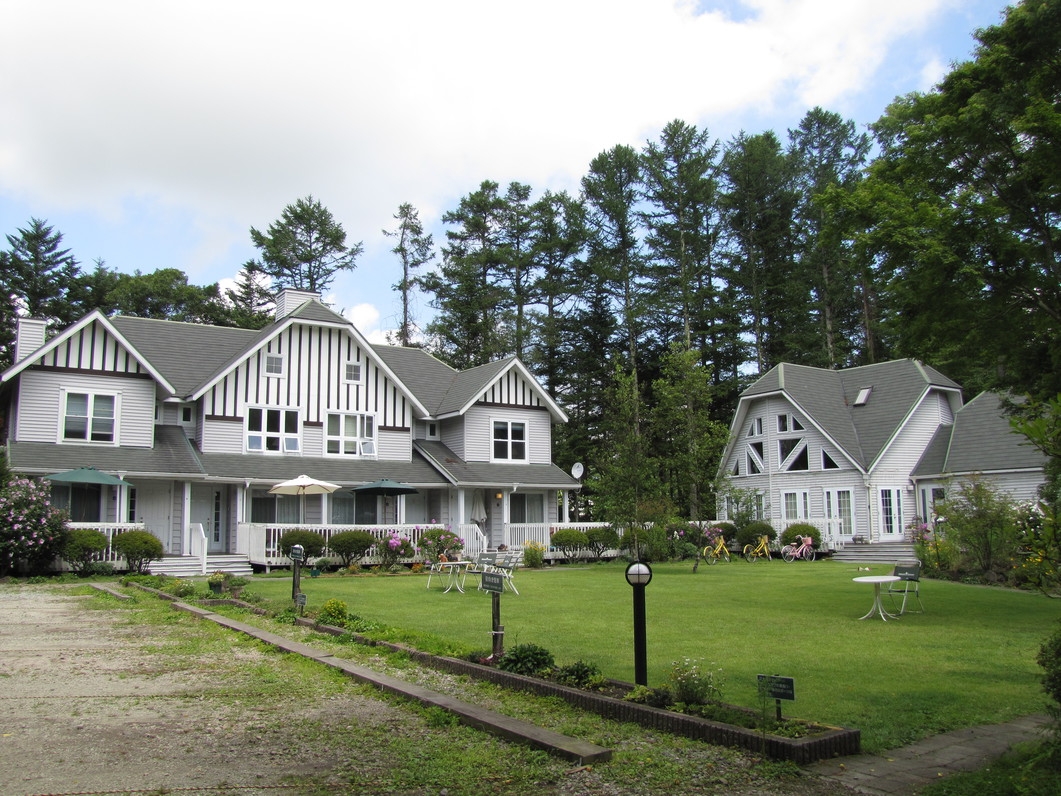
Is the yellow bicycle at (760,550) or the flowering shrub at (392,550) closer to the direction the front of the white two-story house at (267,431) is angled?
the flowering shrub

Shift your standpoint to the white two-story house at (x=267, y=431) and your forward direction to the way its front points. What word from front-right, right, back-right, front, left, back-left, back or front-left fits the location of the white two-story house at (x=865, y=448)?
left

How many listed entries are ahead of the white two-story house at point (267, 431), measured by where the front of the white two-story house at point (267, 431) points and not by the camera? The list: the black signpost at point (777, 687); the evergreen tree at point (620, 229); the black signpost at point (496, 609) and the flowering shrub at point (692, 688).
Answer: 3

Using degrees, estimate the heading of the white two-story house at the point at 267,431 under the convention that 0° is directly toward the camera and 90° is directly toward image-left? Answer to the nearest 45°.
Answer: approximately 0°

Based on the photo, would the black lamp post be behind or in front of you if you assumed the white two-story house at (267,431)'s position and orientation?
in front

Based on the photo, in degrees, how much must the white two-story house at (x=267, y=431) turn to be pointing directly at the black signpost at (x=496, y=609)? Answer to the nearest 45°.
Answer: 0° — it already faces it

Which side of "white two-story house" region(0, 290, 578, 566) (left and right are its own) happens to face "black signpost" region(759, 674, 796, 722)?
front

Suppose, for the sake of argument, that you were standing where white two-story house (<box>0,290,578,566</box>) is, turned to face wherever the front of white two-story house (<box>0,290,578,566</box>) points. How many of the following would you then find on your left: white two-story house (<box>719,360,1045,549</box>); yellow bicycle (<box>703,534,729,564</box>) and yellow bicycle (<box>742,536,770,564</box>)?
3

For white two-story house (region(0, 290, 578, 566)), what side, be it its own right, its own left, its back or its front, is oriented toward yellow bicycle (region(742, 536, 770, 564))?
left
